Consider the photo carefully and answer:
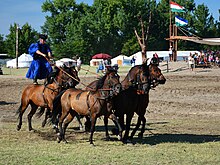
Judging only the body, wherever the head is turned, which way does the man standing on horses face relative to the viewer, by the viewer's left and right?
facing the viewer and to the right of the viewer

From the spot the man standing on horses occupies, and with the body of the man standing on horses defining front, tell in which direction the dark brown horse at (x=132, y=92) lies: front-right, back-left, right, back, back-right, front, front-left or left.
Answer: front

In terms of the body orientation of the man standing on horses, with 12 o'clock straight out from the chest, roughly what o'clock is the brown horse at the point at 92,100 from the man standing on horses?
The brown horse is roughly at 1 o'clock from the man standing on horses.
